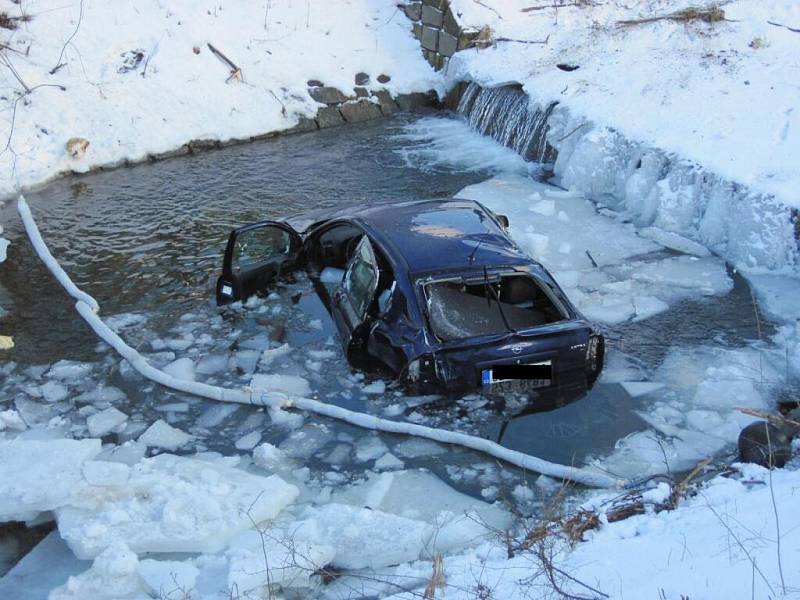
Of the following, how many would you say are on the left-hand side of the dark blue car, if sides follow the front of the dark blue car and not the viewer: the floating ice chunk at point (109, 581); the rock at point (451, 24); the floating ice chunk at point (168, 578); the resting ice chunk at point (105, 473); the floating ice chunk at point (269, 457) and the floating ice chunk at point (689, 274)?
4

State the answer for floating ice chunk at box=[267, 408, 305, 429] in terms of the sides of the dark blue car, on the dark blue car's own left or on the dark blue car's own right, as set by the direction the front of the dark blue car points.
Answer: on the dark blue car's own left

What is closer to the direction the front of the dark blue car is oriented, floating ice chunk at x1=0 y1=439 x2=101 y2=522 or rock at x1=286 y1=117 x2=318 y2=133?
the rock

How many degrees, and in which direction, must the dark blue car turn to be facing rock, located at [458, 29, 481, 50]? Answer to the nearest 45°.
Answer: approximately 45° to its right

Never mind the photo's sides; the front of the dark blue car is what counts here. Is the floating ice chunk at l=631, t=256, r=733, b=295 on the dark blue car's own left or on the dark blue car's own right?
on the dark blue car's own right

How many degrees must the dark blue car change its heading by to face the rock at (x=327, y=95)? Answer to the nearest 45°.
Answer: approximately 45° to its right

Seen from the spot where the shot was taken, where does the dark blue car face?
facing away from the viewer and to the left of the viewer

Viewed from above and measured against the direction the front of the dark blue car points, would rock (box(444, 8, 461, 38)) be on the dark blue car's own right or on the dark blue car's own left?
on the dark blue car's own right

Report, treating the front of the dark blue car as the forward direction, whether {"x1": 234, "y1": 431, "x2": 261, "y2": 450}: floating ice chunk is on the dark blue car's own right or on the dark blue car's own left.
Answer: on the dark blue car's own left

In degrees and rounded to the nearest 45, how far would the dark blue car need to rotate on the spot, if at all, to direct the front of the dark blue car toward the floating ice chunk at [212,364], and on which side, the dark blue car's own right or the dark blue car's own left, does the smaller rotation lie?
approximately 45° to the dark blue car's own left

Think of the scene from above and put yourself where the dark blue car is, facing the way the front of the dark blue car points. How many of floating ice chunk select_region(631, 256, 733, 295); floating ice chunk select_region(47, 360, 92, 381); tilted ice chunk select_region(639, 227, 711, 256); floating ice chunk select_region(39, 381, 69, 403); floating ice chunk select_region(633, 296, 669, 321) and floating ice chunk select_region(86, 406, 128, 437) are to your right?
3

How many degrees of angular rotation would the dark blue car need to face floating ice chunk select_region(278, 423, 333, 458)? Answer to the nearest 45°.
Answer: approximately 90° to its left

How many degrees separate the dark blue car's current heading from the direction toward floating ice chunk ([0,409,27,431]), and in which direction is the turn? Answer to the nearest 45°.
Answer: approximately 45° to its left

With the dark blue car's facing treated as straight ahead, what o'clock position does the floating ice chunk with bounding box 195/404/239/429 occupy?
The floating ice chunk is roughly at 8 o'clock from the dark blue car.
